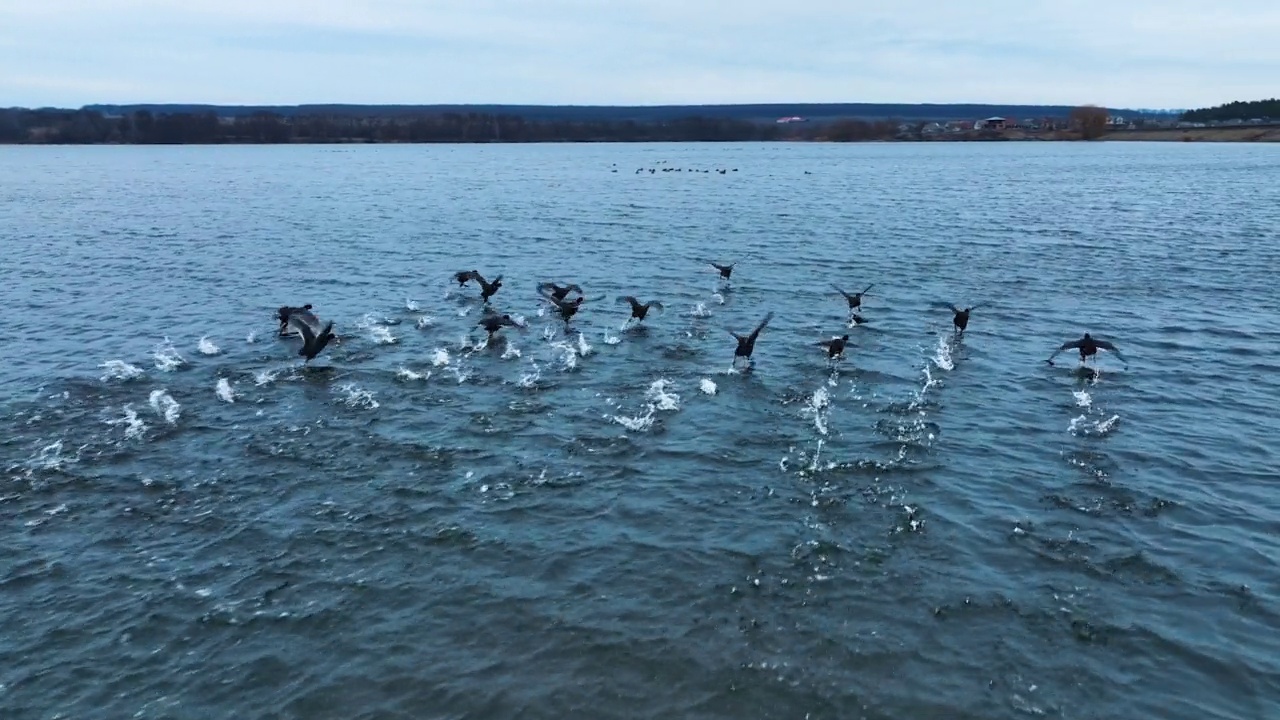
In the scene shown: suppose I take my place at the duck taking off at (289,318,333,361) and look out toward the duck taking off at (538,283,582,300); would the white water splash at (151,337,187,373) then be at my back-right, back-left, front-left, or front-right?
back-left

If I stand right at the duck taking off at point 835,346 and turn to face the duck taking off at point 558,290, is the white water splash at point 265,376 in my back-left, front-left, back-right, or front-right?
front-left

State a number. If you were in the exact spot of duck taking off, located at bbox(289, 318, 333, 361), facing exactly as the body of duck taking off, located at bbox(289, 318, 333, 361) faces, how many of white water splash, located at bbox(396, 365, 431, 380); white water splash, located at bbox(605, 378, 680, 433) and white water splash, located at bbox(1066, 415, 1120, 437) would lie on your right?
3

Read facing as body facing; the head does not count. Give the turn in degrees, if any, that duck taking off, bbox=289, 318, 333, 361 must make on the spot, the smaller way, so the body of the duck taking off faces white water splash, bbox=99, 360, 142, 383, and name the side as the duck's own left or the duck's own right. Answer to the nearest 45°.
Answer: approximately 135° to the duck's own left

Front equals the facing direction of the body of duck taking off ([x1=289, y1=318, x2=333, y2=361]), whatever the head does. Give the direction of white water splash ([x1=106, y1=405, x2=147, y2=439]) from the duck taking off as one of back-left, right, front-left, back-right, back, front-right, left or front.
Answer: back

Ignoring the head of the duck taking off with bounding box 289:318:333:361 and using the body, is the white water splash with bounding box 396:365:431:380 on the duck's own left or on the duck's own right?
on the duck's own right

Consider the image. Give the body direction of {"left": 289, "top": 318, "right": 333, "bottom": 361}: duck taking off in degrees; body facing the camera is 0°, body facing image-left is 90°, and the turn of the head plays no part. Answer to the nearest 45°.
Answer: approximately 225°

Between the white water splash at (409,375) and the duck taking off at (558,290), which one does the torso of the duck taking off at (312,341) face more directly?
the duck taking off

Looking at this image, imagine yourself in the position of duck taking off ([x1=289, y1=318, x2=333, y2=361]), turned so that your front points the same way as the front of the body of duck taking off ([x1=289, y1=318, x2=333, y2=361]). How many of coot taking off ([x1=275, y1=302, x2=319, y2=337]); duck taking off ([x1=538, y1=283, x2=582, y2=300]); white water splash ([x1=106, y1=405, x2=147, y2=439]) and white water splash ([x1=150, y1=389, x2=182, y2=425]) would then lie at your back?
2

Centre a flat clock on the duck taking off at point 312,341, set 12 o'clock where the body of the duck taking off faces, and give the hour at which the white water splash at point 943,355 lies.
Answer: The white water splash is roughly at 2 o'clock from the duck taking off.

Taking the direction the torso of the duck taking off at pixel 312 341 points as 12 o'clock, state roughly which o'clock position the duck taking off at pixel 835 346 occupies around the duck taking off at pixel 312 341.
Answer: the duck taking off at pixel 835 346 is roughly at 2 o'clock from the duck taking off at pixel 312 341.

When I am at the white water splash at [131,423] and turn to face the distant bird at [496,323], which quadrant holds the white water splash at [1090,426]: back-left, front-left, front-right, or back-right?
front-right
